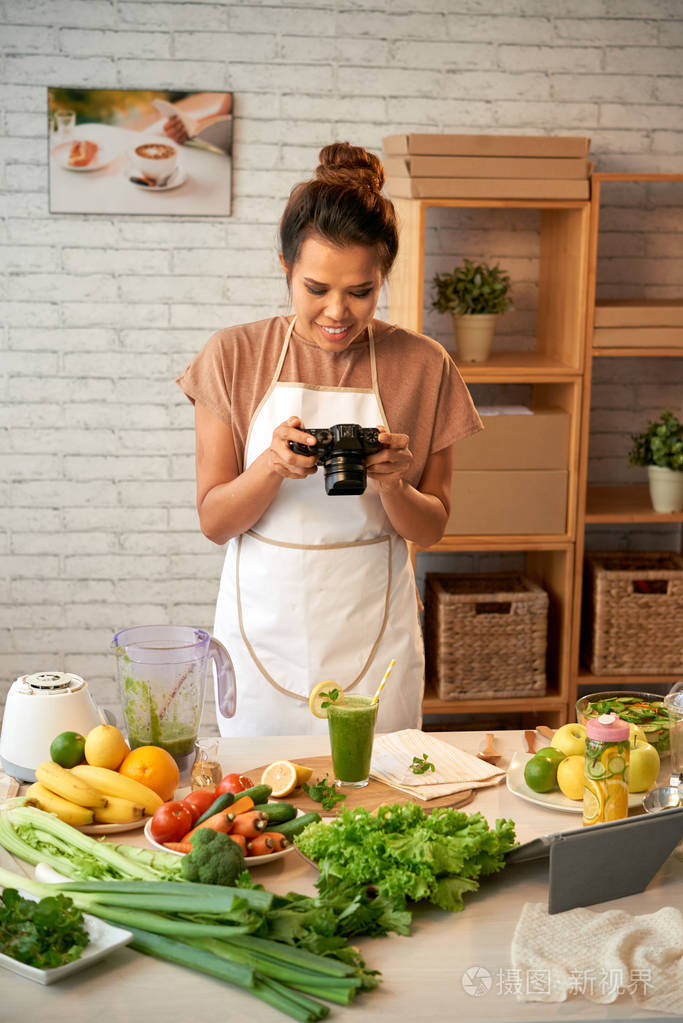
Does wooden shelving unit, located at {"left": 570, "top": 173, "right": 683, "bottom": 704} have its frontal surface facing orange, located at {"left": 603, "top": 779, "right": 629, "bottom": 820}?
yes

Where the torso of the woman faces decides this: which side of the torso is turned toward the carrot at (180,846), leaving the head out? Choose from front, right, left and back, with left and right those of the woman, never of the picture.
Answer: front

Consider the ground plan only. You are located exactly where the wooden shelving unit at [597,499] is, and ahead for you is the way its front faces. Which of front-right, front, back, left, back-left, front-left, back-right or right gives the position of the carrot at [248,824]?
front

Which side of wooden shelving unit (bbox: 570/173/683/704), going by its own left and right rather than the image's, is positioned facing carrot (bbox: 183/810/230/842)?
front

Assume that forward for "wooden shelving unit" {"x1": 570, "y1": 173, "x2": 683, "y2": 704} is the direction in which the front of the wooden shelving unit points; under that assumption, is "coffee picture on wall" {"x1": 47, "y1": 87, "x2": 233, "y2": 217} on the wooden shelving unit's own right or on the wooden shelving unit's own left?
on the wooden shelving unit's own right

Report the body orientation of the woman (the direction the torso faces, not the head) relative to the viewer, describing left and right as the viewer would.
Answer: facing the viewer

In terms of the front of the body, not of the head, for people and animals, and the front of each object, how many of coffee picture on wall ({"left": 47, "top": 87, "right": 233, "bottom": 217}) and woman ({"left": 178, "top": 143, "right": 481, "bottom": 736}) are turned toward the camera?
2

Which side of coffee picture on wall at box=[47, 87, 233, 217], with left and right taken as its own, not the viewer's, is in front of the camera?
front

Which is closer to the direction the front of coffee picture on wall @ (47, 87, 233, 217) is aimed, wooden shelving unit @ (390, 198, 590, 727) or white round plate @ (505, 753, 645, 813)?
the white round plate

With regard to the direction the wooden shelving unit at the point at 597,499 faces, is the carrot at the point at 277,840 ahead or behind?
ahead

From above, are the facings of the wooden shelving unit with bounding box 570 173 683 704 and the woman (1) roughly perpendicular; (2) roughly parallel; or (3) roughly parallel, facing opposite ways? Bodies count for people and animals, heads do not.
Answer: roughly parallel

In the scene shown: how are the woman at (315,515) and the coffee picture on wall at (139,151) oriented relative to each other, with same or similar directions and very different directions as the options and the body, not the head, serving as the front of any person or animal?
same or similar directions

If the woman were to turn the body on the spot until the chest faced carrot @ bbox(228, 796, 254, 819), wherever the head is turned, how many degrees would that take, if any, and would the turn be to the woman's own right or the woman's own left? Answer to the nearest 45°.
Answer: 0° — they already face it

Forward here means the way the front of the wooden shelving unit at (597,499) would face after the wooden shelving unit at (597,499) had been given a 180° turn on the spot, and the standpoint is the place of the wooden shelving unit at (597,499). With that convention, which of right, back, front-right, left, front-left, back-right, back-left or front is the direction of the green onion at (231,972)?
back

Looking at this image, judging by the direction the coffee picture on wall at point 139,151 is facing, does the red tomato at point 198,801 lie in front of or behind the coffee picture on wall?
in front

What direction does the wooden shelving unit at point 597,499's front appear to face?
toward the camera

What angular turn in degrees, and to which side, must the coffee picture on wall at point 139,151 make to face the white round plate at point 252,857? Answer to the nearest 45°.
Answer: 0° — it already faces it

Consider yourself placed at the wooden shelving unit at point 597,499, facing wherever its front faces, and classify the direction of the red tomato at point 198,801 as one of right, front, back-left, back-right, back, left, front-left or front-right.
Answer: front

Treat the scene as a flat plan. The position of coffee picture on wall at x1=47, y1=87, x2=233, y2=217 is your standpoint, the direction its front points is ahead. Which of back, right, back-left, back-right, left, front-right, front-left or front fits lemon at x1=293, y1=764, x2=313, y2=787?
front
